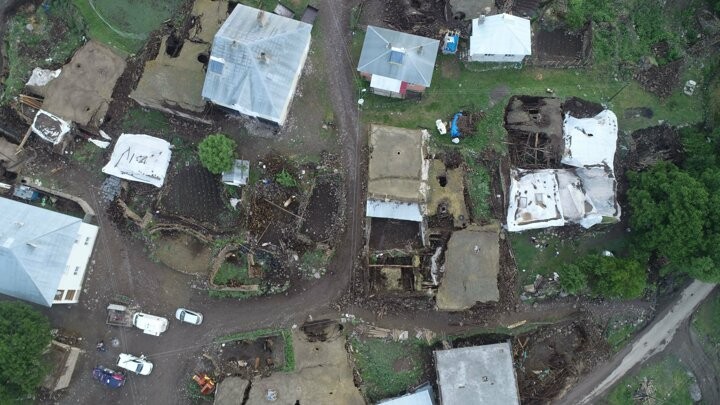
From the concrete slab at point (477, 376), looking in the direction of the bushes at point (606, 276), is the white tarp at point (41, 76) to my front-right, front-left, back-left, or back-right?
back-left

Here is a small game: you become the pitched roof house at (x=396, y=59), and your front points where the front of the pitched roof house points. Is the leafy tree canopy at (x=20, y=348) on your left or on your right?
on your right

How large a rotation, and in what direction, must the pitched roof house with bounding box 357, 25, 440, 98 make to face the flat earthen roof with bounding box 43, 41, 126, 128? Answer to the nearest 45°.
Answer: approximately 90° to its right

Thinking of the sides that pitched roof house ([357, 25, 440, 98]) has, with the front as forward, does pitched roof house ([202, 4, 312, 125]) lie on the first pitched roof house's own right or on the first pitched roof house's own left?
on the first pitched roof house's own right

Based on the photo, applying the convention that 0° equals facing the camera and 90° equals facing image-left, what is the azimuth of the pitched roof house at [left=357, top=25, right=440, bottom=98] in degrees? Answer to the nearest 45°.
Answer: approximately 0°

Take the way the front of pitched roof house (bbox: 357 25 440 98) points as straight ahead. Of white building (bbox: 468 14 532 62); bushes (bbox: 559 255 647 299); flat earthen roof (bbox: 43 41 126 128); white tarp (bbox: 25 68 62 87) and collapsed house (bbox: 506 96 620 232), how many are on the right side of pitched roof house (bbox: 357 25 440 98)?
2

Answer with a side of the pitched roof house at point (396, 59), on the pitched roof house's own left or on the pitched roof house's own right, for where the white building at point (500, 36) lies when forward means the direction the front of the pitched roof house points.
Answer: on the pitched roof house's own left
